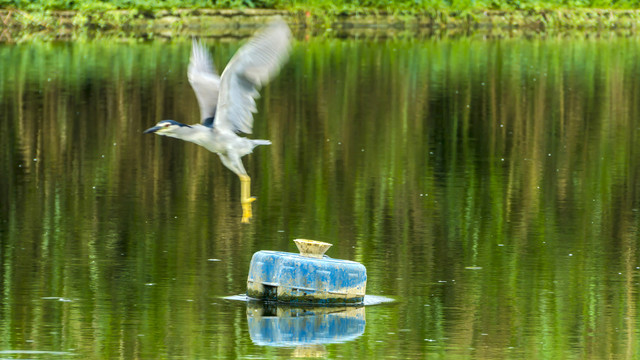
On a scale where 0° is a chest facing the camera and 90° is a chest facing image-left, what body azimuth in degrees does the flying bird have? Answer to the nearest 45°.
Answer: approximately 90°
